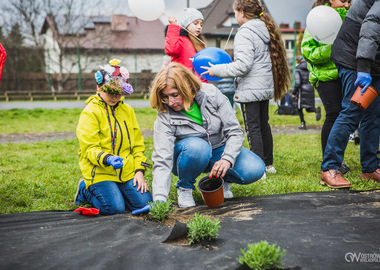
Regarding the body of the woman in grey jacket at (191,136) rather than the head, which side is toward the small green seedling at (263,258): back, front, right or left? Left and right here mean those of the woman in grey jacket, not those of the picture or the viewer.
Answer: front

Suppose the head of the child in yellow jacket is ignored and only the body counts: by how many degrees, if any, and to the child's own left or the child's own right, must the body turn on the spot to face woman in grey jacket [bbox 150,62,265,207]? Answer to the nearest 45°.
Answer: approximately 45° to the child's own left

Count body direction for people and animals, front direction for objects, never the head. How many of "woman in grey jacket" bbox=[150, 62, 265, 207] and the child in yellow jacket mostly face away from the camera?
0

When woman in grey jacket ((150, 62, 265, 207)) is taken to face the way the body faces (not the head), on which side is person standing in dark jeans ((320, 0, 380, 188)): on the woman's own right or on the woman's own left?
on the woman's own left

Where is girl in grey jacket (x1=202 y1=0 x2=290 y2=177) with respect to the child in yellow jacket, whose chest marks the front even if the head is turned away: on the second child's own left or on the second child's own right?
on the second child's own left

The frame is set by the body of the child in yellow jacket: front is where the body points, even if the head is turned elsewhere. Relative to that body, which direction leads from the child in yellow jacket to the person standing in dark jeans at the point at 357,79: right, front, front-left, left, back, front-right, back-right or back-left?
front-left

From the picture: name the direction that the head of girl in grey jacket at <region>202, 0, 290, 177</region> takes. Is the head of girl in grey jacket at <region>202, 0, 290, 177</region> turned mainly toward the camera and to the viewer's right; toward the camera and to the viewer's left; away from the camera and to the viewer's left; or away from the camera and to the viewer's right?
away from the camera and to the viewer's left

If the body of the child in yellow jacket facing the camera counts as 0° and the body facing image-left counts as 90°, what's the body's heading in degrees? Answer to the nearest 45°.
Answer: approximately 315°

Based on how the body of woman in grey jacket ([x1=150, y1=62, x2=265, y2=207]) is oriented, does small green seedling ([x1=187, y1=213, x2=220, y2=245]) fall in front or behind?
in front

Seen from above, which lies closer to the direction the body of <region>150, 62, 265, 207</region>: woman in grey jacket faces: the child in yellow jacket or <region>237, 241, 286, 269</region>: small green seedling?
the small green seedling

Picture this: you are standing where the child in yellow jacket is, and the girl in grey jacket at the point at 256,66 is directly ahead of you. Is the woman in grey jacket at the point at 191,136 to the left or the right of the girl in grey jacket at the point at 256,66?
right

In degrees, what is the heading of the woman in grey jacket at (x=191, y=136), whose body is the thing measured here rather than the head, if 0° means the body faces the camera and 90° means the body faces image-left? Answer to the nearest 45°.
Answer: approximately 0°

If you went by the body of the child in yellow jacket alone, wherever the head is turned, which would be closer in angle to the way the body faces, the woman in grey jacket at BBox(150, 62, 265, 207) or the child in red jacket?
the woman in grey jacket

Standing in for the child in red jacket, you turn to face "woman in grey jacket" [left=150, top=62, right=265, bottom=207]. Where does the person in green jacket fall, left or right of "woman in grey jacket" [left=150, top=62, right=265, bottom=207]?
left

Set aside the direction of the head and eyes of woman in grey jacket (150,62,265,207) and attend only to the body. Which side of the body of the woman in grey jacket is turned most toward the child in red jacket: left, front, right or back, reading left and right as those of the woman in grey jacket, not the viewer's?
back

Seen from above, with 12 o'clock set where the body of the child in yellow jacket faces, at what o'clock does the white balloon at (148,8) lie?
The white balloon is roughly at 8 o'clock from the child in yellow jacket.

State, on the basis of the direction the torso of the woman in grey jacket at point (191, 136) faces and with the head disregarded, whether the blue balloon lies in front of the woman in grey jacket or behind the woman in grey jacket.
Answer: behind
